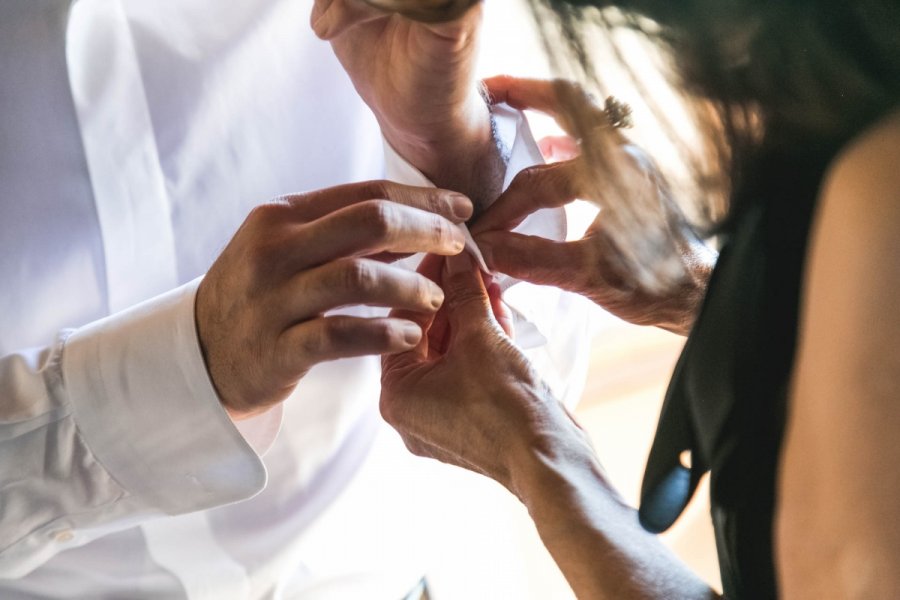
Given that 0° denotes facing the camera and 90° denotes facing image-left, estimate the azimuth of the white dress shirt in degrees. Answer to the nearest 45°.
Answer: approximately 0°
